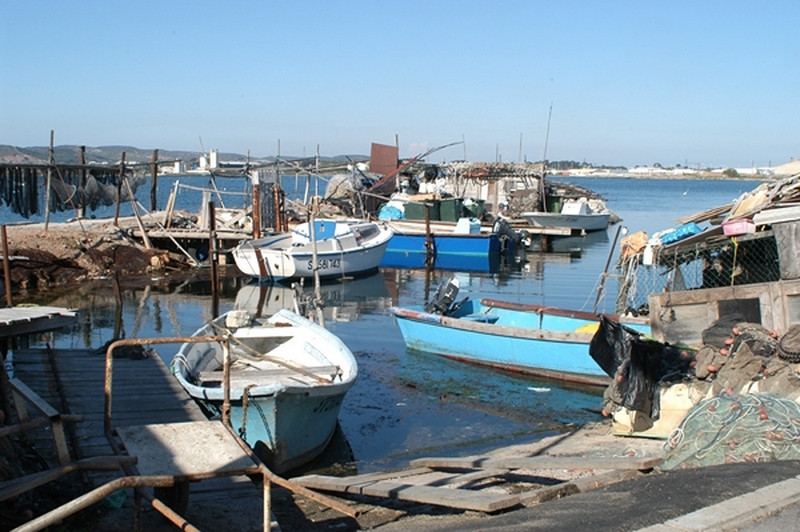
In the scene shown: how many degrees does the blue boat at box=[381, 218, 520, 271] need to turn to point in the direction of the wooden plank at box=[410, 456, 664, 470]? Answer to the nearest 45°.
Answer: approximately 90° to its left

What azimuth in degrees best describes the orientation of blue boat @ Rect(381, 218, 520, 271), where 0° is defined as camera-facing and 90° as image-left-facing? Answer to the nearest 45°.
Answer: approximately 90°

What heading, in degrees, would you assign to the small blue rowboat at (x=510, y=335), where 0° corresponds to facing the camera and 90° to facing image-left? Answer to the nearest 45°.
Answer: approximately 315°

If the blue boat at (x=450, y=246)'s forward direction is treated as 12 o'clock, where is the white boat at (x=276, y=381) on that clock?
The white boat is roughly at 9 o'clock from the blue boat.

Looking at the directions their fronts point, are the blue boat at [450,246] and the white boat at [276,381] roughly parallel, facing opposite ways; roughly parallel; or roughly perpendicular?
roughly perpendicular

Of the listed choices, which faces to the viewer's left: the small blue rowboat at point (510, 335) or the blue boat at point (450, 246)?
the blue boat
